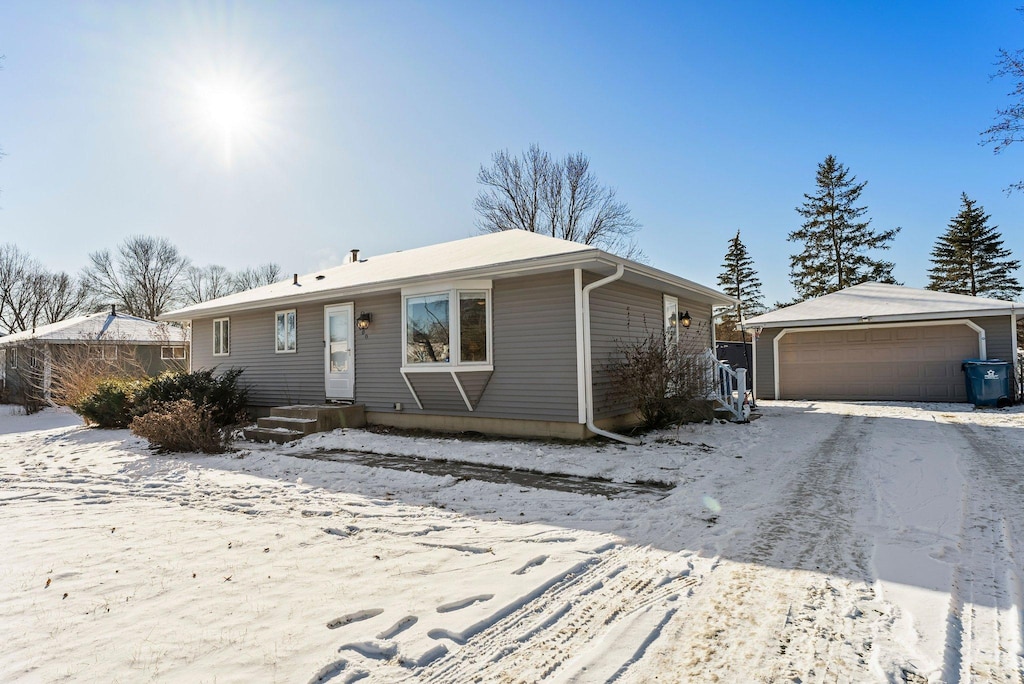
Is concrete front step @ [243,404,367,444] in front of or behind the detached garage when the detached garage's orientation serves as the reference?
in front

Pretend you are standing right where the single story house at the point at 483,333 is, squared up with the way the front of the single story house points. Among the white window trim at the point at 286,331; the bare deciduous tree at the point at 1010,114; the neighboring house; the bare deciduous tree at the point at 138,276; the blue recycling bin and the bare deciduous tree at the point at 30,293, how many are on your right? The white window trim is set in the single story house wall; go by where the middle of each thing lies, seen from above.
4

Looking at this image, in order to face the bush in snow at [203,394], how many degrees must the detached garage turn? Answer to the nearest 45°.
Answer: approximately 45° to its right

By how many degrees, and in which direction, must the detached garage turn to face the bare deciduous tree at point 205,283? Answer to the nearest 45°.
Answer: approximately 90° to its right

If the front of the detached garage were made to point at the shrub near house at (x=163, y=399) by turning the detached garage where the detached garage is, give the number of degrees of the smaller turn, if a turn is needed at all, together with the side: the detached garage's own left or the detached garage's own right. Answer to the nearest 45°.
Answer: approximately 45° to the detached garage's own right

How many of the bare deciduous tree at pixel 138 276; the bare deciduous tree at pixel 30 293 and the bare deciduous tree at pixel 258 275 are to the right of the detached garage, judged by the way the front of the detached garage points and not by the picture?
3

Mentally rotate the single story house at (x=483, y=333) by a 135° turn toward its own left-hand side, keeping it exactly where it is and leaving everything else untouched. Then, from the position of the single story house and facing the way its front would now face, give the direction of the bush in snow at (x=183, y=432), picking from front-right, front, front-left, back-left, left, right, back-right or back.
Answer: back

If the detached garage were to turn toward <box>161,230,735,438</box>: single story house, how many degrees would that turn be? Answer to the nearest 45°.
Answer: approximately 45° to its right

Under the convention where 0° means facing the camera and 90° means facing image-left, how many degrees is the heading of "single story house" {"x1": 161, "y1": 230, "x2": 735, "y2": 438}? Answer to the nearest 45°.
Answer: approximately 45°

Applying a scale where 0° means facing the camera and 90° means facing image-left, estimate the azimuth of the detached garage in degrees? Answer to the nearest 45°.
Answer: approximately 0°

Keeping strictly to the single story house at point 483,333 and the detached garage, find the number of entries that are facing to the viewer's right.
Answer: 0

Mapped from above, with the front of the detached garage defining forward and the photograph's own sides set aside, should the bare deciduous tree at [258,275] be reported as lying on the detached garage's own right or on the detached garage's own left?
on the detached garage's own right

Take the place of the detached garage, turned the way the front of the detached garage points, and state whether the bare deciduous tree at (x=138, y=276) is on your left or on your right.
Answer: on your right
